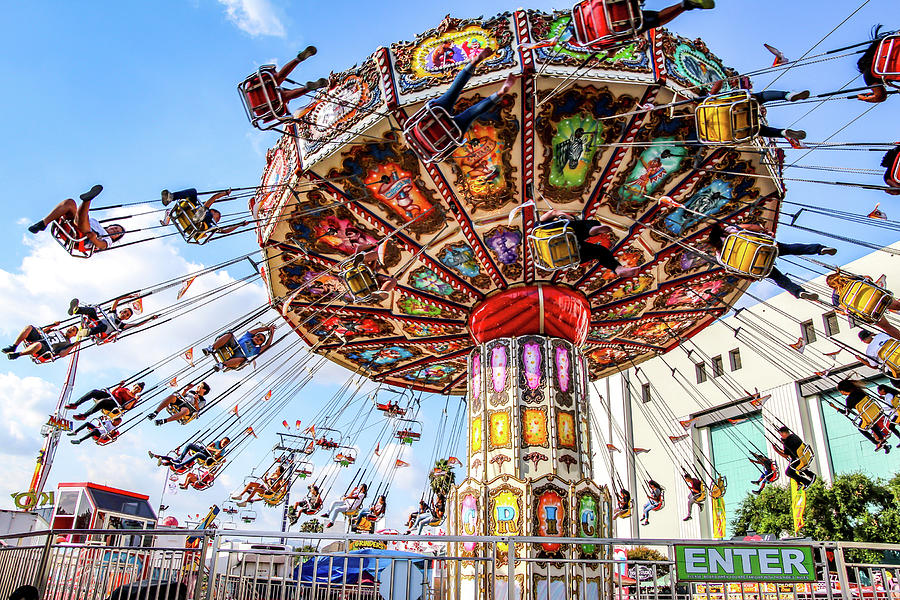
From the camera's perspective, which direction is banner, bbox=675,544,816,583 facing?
toward the camera

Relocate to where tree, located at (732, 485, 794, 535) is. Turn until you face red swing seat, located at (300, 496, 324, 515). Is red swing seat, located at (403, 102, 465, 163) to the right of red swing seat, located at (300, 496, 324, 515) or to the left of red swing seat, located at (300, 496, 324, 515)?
left

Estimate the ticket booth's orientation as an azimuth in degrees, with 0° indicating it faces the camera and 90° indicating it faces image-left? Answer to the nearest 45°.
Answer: approximately 315°

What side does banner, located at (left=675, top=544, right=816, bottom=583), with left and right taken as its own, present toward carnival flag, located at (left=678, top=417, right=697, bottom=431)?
back

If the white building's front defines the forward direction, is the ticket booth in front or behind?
in front

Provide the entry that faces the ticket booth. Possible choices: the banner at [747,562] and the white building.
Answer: the white building

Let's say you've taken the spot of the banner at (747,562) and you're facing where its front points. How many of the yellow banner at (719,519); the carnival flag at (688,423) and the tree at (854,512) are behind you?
3

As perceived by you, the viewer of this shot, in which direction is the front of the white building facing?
facing the viewer and to the left of the viewer

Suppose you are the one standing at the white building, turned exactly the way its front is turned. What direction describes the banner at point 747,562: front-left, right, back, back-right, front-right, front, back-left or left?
front-left

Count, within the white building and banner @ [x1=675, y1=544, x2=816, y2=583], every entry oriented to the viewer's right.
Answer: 0

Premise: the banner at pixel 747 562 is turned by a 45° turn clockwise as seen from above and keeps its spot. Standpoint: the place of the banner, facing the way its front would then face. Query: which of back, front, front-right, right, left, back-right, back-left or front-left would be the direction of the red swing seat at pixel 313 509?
right

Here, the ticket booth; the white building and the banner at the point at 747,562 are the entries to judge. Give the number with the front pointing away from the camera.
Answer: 0

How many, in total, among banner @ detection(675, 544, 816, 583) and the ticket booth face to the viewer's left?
0
